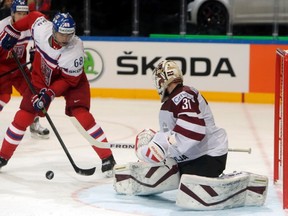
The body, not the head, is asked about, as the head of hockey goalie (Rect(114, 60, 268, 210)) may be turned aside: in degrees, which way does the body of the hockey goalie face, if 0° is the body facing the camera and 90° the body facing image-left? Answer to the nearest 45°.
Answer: approximately 45°

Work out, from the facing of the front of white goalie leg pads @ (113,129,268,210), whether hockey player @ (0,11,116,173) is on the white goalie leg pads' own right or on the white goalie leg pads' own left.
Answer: on the white goalie leg pads' own right

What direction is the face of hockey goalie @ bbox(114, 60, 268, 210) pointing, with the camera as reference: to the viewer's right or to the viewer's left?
to the viewer's left

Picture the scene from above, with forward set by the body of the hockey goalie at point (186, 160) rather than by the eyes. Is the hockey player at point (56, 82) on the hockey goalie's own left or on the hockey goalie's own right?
on the hockey goalie's own right
